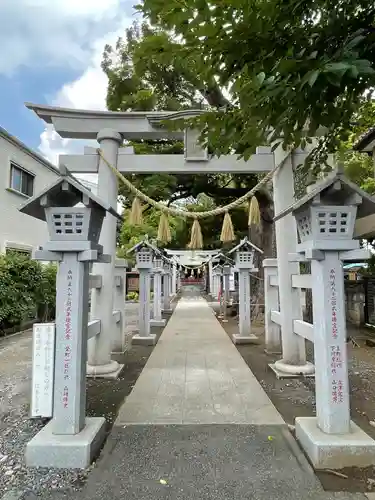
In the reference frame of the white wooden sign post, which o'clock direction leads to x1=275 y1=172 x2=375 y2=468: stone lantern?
The stone lantern is roughly at 10 o'clock from the white wooden sign post.

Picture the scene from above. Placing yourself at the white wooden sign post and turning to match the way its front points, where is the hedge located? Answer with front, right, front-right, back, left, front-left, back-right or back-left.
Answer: back

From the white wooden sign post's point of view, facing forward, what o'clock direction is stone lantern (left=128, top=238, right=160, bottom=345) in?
The stone lantern is roughly at 7 o'clock from the white wooden sign post.

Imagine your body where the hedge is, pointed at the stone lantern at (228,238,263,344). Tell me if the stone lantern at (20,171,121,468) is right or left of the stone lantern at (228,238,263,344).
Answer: right

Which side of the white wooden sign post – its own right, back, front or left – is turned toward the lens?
front

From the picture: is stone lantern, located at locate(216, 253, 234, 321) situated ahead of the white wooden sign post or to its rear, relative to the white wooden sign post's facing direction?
to the rear
